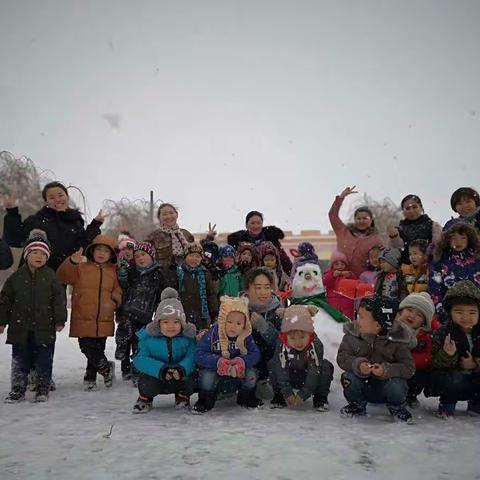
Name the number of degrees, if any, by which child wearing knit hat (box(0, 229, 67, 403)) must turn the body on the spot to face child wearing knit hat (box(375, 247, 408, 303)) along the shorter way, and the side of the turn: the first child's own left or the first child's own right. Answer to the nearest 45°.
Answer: approximately 90° to the first child's own left

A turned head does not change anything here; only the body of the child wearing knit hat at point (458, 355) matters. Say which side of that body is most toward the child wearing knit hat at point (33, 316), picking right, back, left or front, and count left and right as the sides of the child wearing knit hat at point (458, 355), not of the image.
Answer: right

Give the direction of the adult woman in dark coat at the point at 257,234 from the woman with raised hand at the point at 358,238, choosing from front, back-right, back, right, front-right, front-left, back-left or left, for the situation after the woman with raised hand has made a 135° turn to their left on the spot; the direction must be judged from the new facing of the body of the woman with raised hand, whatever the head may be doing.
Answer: back-left

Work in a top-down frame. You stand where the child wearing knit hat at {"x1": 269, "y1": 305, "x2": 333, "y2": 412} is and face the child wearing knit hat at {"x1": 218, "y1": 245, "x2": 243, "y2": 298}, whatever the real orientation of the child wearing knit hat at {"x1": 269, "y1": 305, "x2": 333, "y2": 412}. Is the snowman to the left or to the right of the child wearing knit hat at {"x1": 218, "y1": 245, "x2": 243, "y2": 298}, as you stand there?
right

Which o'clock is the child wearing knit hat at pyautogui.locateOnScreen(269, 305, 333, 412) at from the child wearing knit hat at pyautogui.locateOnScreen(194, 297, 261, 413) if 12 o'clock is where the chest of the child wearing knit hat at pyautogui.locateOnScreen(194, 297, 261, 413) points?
the child wearing knit hat at pyautogui.locateOnScreen(269, 305, 333, 412) is roughly at 9 o'clock from the child wearing knit hat at pyautogui.locateOnScreen(194, 297, 261, 413).
